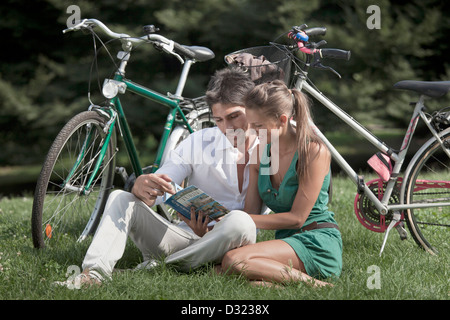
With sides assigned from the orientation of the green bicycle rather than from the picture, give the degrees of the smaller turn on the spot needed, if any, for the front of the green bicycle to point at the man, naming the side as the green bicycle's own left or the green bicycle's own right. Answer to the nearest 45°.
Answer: approximately 90° to the green bicycle's own left

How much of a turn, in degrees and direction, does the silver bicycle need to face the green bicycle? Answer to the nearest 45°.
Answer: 0° — it already faces it

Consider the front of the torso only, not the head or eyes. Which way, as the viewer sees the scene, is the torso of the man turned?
toward the camera

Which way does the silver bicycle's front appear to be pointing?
to the viewer's left

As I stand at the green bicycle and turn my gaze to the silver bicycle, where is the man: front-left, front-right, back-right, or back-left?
front-right

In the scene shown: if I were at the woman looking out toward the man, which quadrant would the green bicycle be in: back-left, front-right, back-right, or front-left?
front-right

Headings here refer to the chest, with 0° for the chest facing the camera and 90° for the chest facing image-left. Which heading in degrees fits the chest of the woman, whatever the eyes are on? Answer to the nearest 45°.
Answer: approximately 45°

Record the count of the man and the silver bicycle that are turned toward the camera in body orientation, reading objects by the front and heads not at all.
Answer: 1

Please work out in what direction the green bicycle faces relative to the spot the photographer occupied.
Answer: facing the viewer and to the left of the viewer

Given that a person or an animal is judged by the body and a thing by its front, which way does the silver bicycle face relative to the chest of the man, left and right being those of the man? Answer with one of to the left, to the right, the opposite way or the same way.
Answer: to the right

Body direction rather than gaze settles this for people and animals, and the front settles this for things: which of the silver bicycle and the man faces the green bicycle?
the silver bicycle

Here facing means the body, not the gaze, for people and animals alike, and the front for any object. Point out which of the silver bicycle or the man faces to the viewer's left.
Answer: the silver bicycle

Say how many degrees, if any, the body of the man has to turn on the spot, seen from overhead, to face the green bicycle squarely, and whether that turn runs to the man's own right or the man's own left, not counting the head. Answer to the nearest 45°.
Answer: approximately 135° to the man's own right
